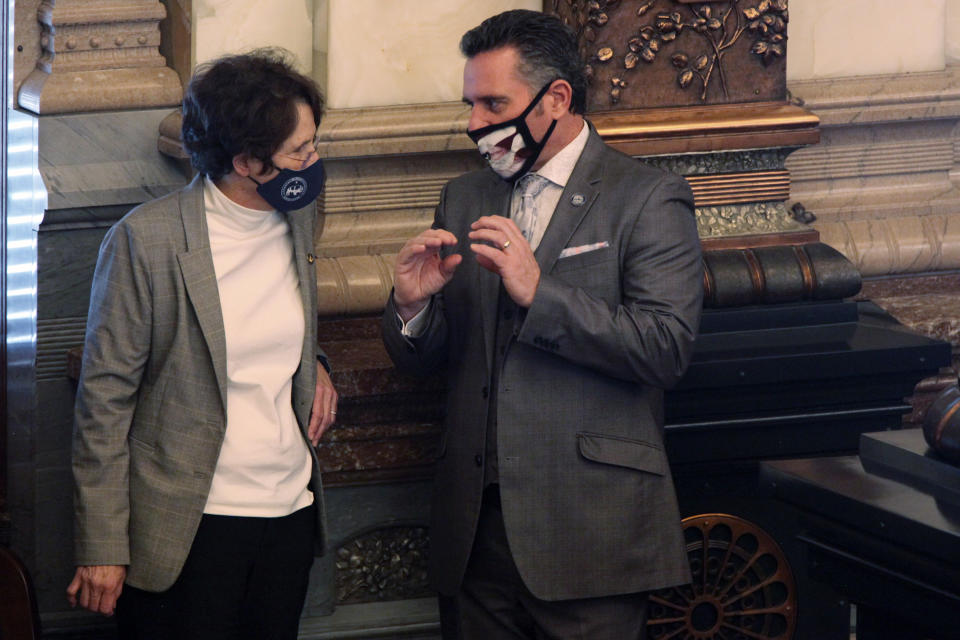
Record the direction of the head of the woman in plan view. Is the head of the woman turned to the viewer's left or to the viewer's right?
to the viewer's right

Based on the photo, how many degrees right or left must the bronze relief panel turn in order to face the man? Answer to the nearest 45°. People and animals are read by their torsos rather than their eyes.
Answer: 0° — it already faces them

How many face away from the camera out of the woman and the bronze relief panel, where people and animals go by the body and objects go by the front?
0

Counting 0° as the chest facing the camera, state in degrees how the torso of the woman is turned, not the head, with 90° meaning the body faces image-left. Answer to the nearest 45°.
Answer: approximately 315°

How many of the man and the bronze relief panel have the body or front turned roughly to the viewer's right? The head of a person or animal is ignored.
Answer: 0

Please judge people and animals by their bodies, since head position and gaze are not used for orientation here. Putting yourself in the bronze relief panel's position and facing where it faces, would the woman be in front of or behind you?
in front

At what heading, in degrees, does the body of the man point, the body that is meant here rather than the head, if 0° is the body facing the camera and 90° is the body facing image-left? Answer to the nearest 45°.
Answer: approximately 45°

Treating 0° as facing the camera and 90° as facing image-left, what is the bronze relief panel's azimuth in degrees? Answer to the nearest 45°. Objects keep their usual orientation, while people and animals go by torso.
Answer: approximately 0°

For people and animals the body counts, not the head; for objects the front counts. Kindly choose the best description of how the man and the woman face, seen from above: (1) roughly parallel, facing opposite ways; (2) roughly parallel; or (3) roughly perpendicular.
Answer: roughly perpendicular

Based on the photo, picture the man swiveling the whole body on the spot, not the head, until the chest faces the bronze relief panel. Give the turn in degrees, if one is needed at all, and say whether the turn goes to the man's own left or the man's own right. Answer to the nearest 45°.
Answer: approximately 135° to the man's own right
